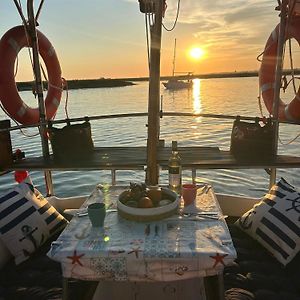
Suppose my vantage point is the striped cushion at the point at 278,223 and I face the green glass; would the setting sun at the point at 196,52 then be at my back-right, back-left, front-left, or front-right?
back-right
